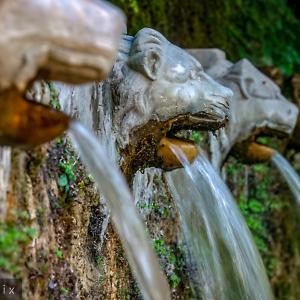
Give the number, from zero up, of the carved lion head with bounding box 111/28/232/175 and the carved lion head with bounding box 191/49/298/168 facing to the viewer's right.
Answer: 2

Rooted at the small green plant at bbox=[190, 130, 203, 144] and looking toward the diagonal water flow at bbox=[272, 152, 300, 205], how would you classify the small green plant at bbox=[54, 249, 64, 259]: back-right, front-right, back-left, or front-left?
back-right

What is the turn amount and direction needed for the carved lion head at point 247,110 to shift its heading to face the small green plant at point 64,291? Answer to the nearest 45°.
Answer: approximately 135° to its right

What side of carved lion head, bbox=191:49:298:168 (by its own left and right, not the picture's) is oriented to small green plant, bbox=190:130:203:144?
back

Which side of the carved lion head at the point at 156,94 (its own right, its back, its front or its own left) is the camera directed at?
right

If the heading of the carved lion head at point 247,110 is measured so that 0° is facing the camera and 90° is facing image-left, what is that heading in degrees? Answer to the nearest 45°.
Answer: approximately 270°

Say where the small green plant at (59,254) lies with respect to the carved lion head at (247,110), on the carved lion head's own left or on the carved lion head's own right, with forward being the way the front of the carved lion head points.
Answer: on the carved lion head's own right
